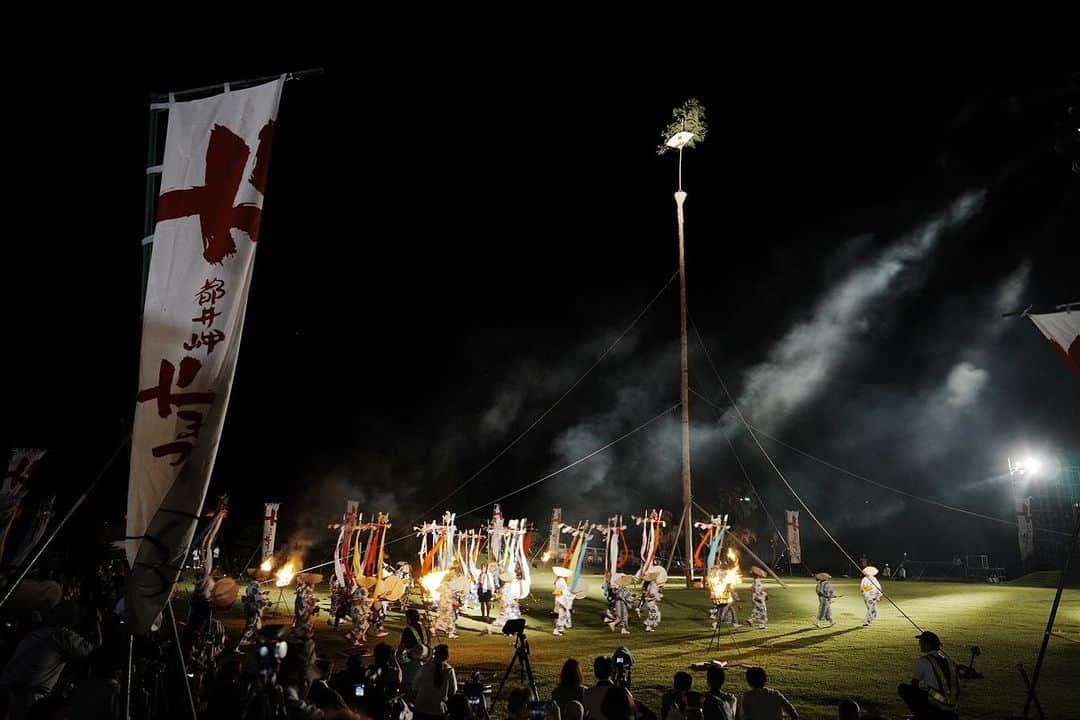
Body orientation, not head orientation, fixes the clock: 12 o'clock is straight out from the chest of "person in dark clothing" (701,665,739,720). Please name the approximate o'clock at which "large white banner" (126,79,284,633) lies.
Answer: The large white banner is roughly at 8 o'clock from the person in dark clothing.

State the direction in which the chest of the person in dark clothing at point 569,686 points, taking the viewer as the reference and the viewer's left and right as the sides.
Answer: facing away from the viewer

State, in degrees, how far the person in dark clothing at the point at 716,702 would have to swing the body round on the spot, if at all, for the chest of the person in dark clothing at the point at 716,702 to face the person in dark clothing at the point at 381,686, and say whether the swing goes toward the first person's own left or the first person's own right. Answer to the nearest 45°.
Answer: approximately 90° to the first person's own left

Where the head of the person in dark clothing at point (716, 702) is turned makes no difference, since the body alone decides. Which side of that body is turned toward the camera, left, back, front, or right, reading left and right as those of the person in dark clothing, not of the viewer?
back

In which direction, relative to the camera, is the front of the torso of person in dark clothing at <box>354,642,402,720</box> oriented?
away from the camera

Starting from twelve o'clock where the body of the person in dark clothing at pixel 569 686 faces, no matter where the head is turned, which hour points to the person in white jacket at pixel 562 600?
The person in white jacket is roughly at 12 o'clock from the person in dark clothing.

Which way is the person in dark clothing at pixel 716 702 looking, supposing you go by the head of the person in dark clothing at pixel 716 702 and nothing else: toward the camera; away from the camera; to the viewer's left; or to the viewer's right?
away from the camera

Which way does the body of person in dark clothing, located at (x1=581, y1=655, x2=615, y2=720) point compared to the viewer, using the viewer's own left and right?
facing away from the viewer

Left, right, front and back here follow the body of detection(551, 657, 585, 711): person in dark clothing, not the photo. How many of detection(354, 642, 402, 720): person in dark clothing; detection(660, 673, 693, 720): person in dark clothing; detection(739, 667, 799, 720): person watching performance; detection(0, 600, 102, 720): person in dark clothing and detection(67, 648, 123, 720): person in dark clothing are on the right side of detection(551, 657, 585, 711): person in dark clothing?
2

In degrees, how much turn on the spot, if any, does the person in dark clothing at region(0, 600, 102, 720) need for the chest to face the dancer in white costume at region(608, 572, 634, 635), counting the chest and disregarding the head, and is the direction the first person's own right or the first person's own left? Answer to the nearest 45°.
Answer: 0° — they already face them

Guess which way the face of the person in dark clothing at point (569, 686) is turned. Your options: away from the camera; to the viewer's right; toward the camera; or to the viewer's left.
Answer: away from the camera

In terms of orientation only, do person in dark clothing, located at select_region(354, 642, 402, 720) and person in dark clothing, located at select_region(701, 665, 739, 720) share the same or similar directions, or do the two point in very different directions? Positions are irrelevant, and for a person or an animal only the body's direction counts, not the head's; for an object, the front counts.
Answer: same or similar directions

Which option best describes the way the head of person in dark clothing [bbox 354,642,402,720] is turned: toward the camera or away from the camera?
away from the camera

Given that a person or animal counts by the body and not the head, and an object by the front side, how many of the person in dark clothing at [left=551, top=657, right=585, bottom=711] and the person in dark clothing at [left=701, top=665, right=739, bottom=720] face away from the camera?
2

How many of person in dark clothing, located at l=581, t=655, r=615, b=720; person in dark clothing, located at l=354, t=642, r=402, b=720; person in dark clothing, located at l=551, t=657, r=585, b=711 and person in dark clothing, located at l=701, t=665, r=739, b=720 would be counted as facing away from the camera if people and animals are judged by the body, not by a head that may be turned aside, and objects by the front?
4

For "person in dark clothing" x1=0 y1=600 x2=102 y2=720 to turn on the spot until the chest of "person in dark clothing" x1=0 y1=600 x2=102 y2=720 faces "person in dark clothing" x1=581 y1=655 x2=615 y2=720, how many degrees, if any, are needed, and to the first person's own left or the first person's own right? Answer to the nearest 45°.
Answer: approximately 90° to the first person's own right

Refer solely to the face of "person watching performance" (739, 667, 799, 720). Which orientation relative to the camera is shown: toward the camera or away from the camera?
away from the camera

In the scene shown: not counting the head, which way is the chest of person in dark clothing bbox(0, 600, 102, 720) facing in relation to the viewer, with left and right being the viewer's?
facing away from the viewer and to the right of the viewer

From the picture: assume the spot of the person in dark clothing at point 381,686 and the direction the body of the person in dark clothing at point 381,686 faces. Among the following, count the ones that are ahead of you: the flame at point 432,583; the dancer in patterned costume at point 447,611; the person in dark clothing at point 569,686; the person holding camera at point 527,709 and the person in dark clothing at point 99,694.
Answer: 2
